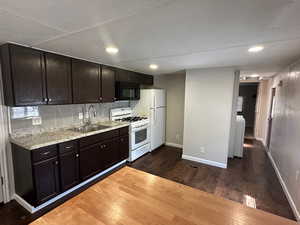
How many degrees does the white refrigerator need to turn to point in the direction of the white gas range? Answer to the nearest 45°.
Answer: approximately 90° to its right

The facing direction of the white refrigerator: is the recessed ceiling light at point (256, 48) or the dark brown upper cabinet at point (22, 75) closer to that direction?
the recessed ceiling light

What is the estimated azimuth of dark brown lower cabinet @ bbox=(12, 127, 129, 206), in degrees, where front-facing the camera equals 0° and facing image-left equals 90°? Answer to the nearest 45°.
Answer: approximately 315°
